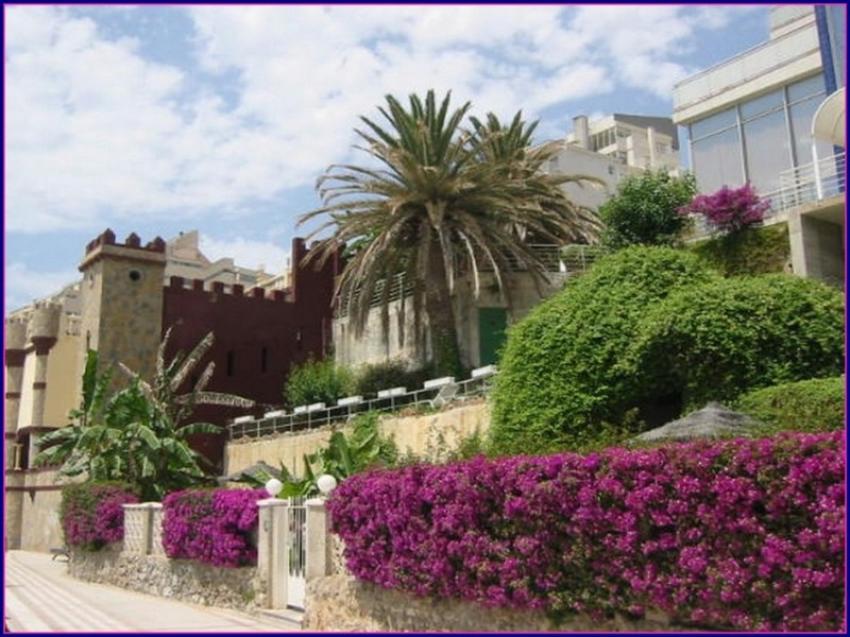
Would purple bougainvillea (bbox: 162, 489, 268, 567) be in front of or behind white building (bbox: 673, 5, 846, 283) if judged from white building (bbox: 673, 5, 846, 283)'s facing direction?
in front

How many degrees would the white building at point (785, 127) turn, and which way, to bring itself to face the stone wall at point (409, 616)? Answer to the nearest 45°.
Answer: approximately 45° to its left

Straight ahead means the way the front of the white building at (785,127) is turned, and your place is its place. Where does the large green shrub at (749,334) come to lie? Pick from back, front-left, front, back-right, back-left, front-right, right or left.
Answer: front-left

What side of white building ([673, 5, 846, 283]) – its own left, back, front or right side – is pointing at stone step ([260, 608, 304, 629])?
front

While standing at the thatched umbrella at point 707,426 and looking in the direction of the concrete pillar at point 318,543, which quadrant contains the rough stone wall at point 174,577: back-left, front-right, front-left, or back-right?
front-right

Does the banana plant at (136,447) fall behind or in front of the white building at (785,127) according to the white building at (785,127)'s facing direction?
in front

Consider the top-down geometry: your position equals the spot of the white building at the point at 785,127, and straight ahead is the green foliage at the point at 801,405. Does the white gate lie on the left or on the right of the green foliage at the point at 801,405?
right

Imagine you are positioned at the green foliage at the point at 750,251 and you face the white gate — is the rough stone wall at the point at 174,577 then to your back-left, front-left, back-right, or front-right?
front-right

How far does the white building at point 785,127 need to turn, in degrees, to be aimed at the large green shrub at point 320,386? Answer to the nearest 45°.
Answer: approximately 45° to its right

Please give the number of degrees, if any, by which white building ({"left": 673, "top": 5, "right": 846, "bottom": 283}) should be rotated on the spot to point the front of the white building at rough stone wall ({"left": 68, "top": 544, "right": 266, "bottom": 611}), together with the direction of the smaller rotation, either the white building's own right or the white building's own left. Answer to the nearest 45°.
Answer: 0° — it already faces it

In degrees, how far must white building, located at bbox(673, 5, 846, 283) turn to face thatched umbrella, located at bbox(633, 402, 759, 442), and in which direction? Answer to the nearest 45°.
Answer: approximately 45° to its left

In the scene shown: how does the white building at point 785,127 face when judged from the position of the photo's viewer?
facing the viewer and to the left of the viewer

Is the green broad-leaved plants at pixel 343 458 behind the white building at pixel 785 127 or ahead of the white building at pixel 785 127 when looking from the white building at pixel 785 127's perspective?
ahead

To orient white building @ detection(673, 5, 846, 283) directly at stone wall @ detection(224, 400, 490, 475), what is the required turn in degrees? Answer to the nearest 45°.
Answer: approximately 45° to its right
